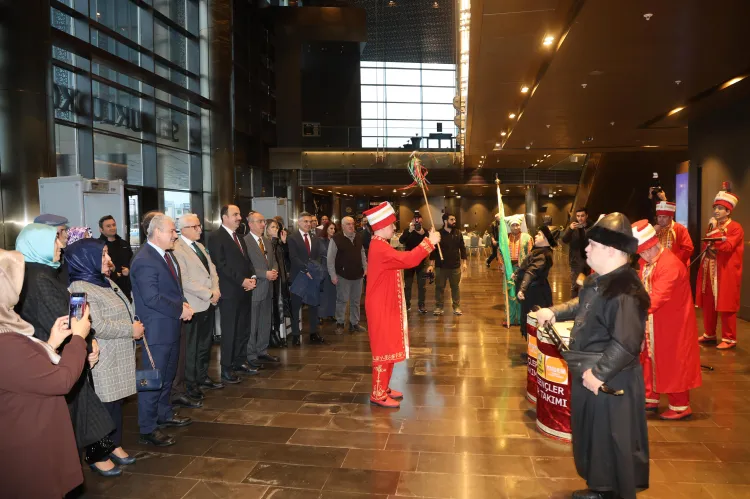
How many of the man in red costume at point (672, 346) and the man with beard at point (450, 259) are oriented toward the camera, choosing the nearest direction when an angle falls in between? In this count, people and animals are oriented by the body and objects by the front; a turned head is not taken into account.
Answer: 1

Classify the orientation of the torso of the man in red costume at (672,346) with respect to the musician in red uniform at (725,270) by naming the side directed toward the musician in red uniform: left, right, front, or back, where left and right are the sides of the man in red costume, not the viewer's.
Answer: right

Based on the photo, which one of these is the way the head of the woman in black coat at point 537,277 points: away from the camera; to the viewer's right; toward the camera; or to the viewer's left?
to the viewer's left

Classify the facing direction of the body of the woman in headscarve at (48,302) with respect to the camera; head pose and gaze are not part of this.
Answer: to the viewer's right

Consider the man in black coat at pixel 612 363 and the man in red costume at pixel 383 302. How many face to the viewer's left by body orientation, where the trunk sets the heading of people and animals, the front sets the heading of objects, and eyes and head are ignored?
1

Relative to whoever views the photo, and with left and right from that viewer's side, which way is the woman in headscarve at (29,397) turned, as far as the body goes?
facing away from the viewer and to the right of the viewer

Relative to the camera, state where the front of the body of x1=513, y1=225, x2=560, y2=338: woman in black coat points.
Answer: to the viewer's left

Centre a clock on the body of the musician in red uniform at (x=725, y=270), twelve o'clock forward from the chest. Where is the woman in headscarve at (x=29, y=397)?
The woman in headscarve is roughly at 11 o'clock from the musician in red uniform.

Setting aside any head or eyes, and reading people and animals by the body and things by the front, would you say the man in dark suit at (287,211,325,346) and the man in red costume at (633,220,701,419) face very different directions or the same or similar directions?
very different directions

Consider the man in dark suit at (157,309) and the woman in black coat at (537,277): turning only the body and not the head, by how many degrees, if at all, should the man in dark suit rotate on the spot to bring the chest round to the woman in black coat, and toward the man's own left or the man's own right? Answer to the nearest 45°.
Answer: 0° — they already face them

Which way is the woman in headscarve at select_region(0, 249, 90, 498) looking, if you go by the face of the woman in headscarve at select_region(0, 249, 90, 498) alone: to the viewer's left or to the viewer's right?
to the viewer's right

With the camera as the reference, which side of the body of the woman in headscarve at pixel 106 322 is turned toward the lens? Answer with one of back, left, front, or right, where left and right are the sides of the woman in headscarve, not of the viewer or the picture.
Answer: right

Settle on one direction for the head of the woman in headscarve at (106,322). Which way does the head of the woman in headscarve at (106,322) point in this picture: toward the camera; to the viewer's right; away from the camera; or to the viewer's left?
to the viewer's right

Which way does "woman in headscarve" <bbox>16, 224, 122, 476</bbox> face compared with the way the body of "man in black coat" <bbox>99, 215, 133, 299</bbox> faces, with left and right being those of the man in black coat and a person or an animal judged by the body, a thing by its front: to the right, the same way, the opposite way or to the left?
to the left
